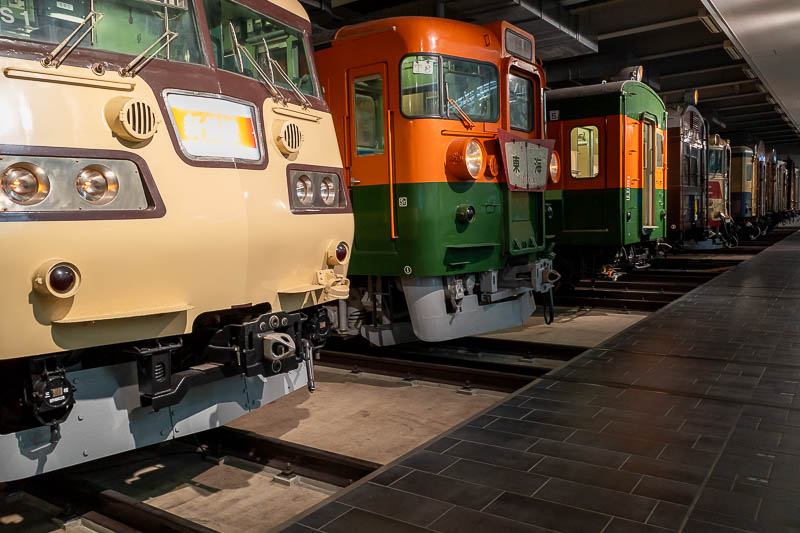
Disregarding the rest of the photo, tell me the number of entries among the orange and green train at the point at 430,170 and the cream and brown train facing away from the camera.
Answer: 0

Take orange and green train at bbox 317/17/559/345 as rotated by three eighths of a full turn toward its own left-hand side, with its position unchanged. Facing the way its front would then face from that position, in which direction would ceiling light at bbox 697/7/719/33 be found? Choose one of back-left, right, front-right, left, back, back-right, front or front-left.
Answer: front-right

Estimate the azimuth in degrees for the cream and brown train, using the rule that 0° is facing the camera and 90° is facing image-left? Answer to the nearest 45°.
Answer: approximately 315°

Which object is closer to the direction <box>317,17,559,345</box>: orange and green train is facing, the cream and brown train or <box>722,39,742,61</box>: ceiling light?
the cream and brown train

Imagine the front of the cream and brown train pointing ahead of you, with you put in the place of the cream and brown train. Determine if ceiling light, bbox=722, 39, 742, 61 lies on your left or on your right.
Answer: on your left

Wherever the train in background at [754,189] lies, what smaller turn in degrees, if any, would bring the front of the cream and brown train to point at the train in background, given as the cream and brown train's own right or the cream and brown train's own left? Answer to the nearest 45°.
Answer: approximately 90° to the cream and brown train's own left

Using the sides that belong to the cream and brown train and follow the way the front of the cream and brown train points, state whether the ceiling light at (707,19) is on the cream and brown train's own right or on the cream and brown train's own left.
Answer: on the cream and brown train's own left

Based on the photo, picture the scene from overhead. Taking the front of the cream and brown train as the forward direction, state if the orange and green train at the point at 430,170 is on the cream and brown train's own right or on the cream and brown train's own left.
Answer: on the cream and brown train's own left

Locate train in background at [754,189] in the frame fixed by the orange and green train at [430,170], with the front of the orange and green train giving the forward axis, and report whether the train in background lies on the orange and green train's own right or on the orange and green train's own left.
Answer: on the orange and green train's own left

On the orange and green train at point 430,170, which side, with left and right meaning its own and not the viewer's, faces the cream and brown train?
right

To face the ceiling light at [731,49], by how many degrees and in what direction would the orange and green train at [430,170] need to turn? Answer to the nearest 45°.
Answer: approximately 90° to its left
